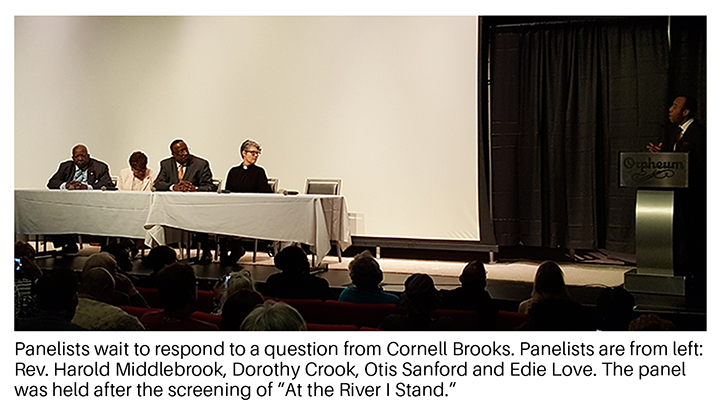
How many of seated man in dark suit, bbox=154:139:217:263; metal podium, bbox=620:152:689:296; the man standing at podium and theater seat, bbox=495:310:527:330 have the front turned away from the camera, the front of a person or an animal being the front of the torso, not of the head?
1

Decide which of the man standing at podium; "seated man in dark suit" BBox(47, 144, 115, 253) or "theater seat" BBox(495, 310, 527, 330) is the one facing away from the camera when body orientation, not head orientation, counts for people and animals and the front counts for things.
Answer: the theater seat

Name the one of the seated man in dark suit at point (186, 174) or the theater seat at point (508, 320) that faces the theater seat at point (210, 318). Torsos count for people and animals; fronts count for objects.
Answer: the seated man in dark suit

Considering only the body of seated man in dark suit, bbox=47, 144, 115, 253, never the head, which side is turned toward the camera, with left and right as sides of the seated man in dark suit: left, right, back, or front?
front

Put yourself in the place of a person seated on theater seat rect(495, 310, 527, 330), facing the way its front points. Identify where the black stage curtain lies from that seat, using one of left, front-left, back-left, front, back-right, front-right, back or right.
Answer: front

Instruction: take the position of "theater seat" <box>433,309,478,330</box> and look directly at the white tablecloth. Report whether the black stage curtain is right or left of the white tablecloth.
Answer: right

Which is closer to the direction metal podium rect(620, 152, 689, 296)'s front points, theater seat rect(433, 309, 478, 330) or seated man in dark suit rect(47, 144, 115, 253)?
the theater seat

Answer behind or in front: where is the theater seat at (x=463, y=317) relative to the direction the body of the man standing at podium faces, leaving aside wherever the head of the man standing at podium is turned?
in front

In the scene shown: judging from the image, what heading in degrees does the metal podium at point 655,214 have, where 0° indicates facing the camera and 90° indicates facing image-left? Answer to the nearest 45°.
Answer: approximately 0°

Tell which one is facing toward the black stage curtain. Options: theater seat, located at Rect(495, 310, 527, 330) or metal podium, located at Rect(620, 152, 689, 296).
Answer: the theater seat

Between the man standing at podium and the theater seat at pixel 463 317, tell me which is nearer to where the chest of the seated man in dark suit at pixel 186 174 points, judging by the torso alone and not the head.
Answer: the theater seat

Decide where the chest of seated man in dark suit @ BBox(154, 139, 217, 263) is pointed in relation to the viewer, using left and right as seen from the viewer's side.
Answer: facing the viewer

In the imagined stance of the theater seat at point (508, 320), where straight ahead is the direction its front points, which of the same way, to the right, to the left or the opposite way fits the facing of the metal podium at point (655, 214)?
the opposite way

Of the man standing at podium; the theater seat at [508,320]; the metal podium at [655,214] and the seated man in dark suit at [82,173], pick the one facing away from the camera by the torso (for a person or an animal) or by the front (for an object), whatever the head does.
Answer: the theater seat

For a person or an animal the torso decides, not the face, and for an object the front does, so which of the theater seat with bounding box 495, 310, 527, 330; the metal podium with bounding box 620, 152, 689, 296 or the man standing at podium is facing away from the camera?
the theater seat

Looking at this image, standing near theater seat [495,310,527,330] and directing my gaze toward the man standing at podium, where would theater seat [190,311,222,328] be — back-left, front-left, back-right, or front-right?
back-left

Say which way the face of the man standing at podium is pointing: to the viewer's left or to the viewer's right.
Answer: to the viewer's left

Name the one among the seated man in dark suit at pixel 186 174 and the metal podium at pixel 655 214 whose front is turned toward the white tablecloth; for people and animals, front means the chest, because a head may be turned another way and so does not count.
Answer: the seated man in dark suit
